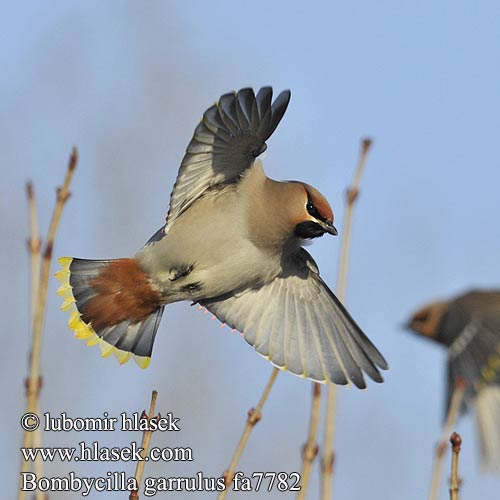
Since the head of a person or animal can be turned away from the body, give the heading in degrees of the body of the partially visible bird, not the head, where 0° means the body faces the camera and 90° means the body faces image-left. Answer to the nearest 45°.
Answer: approximately 90°

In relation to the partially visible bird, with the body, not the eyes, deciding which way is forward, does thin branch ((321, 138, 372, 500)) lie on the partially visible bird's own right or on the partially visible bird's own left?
on the partially visible bird's own left

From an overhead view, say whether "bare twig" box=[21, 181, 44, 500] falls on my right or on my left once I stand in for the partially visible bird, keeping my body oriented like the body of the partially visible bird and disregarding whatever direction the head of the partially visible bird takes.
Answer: on my left

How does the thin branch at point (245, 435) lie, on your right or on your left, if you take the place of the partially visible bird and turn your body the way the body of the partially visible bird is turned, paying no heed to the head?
on your left

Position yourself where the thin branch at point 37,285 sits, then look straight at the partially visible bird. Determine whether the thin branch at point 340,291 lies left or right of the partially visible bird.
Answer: right

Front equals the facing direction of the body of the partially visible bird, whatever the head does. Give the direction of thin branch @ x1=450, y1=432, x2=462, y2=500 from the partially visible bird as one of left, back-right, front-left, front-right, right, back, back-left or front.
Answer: left

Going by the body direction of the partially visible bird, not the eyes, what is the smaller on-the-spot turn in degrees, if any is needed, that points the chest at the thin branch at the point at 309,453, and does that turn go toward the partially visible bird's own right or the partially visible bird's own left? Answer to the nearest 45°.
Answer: approximately 90° to the partially visible bird's own left
